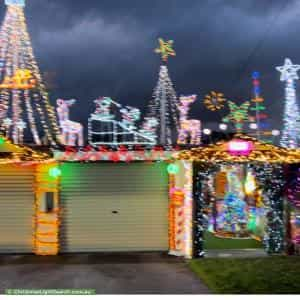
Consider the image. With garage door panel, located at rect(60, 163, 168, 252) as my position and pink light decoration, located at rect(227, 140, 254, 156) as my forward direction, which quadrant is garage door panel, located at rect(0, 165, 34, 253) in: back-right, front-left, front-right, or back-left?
back-right

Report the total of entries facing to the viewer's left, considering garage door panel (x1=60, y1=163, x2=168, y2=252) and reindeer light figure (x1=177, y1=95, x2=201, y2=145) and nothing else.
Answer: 1

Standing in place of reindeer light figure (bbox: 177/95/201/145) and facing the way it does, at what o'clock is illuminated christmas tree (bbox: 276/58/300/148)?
The illuminated christmas tree is roughly at 5 o'clock from the reindeer light figure.

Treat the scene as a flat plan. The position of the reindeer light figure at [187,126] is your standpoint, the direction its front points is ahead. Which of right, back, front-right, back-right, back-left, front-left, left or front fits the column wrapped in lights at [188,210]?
left

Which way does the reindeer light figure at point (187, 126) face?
to the viewer's left

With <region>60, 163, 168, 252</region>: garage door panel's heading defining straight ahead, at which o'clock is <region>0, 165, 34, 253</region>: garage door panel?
<region>0, 165, 34, 253</region>: garage door panel is roughly at 3 o'clock from <region>60, 163, 168, 252</region>: garage door panel.

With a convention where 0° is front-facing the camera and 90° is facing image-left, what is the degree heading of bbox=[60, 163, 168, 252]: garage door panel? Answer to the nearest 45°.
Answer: approximately 0°

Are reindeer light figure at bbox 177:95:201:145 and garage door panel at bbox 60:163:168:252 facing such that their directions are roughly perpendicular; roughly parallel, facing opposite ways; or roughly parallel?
roughly perpendicular

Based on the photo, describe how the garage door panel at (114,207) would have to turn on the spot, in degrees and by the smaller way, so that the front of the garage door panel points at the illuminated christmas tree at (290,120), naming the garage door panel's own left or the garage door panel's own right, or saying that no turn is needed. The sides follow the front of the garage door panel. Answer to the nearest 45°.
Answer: approximately 135° to the garage door panel's own left

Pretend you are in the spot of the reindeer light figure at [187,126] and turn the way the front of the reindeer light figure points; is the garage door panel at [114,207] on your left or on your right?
on your left

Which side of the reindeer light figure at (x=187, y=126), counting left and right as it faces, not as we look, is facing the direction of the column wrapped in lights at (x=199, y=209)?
left

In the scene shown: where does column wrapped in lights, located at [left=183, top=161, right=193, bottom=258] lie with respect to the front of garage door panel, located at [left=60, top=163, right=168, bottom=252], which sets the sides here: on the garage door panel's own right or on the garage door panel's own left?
on the garage door panel's own left
